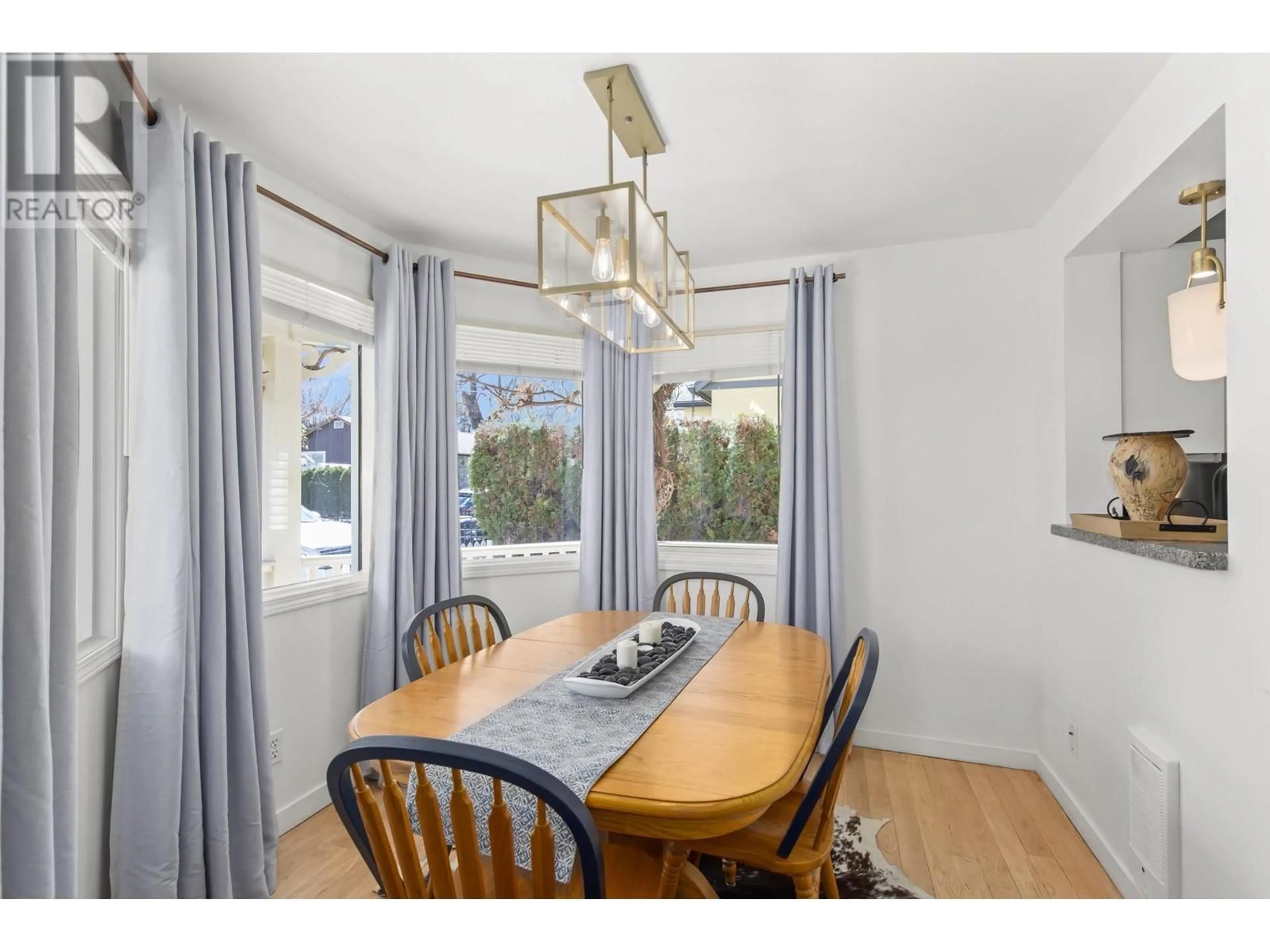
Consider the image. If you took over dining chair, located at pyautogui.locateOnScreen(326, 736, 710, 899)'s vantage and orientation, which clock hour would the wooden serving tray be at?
The wooden serving tray is roughly at 1 o'clock from the dining chair.

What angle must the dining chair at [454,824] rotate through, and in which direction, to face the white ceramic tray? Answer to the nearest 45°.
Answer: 0° — it already faces it

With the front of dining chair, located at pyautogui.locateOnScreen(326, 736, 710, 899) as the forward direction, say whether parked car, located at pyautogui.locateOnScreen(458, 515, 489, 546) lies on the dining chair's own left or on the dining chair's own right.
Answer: on the dining chair's own left

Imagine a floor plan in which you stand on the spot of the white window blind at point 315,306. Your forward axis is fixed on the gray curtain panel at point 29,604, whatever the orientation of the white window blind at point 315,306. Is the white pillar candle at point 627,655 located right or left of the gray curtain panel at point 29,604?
left

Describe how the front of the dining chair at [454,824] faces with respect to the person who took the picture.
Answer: facing away from the viewer and to the right of the viewer

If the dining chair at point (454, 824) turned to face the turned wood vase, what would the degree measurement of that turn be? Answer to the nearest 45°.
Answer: approximately 45° to its right

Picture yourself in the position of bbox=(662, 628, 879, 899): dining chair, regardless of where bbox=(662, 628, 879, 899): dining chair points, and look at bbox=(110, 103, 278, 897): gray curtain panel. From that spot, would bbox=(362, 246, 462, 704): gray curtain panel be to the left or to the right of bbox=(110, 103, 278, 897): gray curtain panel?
right

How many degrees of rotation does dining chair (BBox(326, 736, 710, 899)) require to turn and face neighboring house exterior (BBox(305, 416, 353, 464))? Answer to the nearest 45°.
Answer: approximately 45° to its left

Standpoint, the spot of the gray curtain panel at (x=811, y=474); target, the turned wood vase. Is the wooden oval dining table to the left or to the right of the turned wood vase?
right

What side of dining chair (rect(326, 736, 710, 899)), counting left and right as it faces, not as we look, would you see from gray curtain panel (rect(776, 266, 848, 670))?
front

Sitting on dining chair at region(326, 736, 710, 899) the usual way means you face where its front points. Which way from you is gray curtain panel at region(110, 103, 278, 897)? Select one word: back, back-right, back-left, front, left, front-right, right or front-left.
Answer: left
